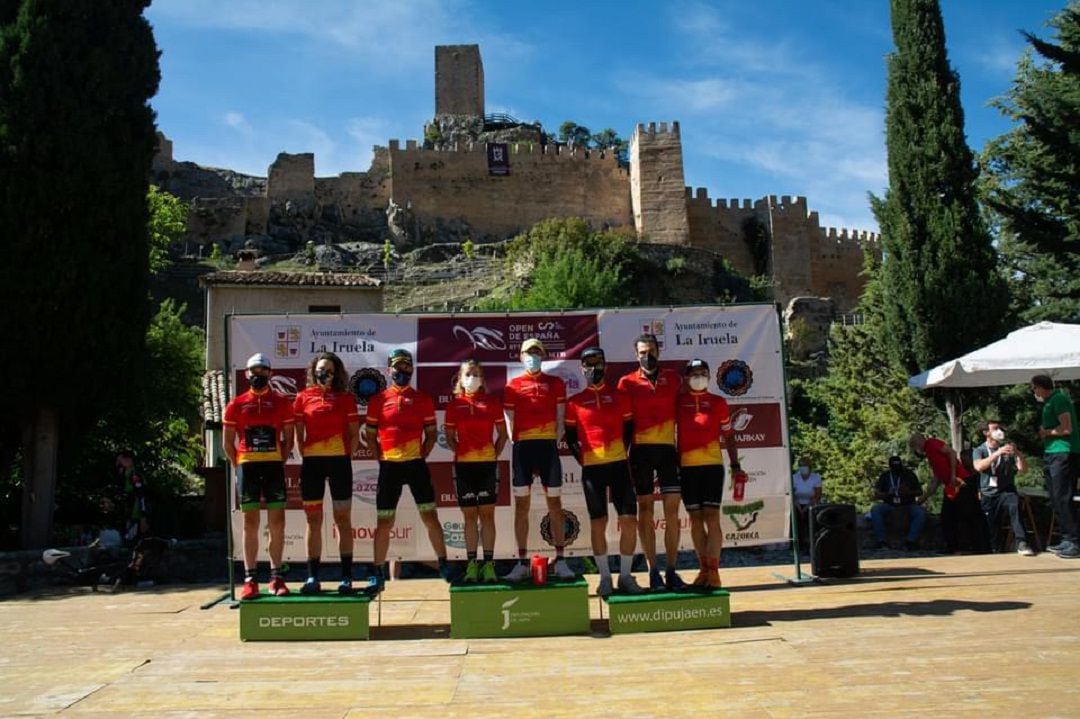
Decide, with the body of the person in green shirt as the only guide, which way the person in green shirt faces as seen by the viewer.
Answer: to the viewer's left

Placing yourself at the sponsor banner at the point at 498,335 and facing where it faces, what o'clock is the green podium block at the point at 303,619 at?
The green podium block is roughly at 1 o'clock from the sponsor banner.

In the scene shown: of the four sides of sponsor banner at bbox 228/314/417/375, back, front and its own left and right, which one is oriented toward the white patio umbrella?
left

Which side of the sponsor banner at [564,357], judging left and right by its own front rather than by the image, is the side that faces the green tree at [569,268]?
back

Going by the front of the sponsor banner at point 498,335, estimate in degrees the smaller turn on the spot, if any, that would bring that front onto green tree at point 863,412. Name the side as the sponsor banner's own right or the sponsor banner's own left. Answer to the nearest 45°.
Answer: approximately 135° to the sponsor banner's own left

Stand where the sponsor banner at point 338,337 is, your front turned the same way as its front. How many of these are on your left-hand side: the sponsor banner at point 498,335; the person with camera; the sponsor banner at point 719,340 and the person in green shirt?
4

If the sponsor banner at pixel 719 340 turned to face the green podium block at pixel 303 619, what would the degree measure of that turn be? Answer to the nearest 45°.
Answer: approximately 45° to its right

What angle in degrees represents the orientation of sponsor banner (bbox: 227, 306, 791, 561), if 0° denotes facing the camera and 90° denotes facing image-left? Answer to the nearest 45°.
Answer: approximately 0°
